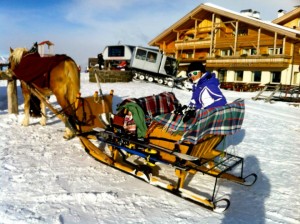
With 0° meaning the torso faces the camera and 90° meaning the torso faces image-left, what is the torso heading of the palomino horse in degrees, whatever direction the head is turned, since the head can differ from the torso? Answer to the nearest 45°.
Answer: approximately 135°

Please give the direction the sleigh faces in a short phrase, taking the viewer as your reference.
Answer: facing away from the viewer and to the left of the viewer

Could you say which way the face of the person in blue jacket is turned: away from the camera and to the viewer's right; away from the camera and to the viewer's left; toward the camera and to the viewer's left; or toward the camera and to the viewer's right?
toward the camera and to the viewer's left

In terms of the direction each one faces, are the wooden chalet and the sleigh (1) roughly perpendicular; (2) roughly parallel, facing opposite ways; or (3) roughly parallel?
roughly perpendicular

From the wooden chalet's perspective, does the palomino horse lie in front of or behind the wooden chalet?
in front

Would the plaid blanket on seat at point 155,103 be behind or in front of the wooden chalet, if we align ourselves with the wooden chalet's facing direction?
in front

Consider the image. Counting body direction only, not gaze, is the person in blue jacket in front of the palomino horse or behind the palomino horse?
behind

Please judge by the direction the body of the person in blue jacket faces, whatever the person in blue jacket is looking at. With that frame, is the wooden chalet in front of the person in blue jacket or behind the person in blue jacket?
behind

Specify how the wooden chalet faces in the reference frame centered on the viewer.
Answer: facing the viewer and to the left of the viewer

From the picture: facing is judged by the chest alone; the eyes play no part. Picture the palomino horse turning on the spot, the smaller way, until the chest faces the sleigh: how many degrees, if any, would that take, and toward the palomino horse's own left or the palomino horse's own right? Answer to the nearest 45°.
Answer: approximately 180°

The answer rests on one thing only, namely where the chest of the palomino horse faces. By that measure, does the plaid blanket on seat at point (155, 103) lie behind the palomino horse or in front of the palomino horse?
behind

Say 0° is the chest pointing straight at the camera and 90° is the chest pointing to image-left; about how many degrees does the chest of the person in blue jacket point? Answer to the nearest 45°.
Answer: approximately 45°

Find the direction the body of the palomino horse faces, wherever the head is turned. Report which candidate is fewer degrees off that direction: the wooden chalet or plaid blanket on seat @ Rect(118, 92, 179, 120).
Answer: the wooden chalet

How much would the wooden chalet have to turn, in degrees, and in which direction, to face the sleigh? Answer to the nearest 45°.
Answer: approximately 45° to its left

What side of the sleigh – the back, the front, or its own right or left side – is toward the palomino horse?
front
